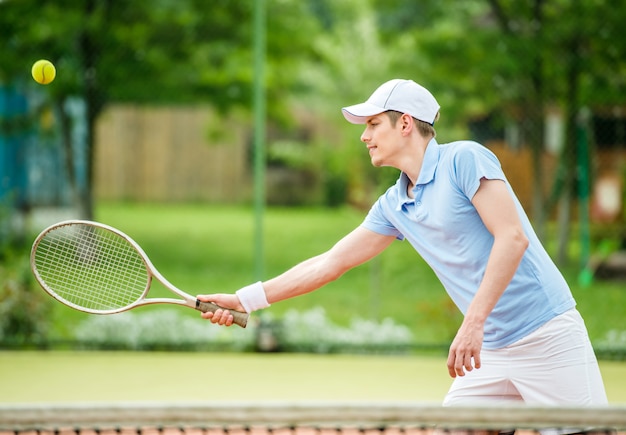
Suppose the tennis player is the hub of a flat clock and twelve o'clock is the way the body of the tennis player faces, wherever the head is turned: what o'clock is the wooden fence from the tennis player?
The wooden fence is roughly at 4 o'clock from the tennis player.

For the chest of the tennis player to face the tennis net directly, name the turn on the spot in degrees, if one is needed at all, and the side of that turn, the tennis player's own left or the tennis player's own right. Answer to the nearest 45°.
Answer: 0° — they already face it

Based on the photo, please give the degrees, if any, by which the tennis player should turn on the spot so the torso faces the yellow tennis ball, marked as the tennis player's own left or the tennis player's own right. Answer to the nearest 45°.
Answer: approximately 90° to the tennis player's own right

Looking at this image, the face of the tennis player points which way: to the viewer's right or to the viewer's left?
to the viewer's left

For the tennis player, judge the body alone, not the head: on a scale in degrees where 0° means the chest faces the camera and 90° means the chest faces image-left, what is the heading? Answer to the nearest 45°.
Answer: approximately 45°

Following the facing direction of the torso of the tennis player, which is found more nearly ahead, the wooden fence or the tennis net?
the tennis net

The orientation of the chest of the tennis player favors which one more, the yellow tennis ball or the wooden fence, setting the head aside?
the yellow tennis ball
